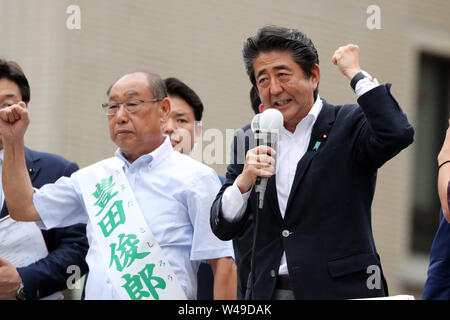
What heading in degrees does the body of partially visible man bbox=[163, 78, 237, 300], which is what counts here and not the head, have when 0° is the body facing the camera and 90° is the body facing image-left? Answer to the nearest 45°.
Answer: approximately 45°

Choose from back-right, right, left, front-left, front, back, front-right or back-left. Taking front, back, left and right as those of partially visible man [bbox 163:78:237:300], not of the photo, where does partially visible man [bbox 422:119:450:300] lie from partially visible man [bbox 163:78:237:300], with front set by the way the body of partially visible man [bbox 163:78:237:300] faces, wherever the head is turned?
left

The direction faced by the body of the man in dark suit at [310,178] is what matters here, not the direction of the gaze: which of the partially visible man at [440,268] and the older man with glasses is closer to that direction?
the older man with glasses

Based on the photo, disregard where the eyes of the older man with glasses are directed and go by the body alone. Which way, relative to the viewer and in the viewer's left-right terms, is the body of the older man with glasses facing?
facing the viewer and to the left of the viewer

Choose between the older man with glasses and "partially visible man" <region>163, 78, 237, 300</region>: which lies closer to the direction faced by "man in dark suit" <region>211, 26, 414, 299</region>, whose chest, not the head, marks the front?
the older man with glasses
